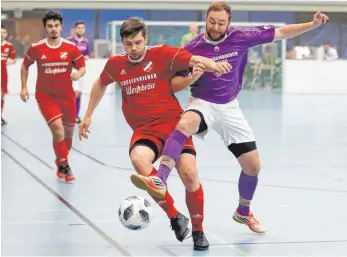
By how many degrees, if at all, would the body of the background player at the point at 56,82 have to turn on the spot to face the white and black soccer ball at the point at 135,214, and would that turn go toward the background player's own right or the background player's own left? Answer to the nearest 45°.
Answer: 0° — they already face it

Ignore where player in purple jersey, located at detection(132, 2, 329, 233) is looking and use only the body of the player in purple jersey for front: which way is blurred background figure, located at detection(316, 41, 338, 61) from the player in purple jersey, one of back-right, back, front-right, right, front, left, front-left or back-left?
back

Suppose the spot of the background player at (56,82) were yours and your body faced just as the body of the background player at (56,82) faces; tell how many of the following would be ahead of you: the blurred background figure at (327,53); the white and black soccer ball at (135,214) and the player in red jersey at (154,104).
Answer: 2

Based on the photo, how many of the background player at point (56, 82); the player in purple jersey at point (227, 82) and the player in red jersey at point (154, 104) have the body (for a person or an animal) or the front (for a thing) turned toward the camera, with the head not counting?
3

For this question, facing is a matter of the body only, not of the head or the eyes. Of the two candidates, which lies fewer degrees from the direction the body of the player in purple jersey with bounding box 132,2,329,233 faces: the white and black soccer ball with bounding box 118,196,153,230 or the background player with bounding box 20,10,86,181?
the white and black soccer ball

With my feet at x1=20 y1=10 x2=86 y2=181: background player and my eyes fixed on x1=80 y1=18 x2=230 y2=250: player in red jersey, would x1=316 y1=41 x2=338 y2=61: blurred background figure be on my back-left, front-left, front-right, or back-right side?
back-left

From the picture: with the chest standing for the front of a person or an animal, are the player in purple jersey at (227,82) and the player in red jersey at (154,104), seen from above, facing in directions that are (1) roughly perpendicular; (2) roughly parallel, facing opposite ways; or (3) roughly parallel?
roughly parallel

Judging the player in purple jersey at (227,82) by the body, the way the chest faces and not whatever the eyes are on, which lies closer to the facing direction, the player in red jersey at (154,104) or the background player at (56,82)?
the player in red jersey

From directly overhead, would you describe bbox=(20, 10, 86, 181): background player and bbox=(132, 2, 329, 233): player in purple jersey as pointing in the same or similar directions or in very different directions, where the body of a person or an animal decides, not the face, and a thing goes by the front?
same or similar directions

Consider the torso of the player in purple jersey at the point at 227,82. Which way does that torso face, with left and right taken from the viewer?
facing the viewer

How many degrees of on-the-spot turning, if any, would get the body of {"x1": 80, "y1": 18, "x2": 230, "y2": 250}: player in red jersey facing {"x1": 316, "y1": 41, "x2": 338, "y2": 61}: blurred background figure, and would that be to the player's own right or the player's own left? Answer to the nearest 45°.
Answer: approximately 180°

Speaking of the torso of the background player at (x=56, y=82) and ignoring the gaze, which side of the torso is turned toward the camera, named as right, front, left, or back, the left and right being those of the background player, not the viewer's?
front

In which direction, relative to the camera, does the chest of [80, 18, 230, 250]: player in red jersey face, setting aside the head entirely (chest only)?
toward the camera
